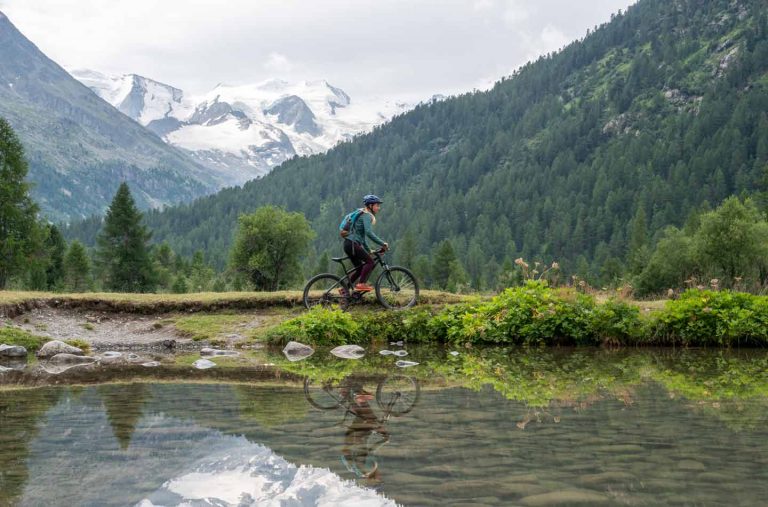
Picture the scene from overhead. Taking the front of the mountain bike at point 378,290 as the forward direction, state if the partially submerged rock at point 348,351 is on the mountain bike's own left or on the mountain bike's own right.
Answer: on the mountain bike's own right

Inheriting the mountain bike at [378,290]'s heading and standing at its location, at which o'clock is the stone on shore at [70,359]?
The stone on shore is roughly at 5 o'clock from the mountain bike.

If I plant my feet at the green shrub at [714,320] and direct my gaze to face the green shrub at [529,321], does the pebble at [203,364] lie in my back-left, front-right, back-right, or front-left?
front-left

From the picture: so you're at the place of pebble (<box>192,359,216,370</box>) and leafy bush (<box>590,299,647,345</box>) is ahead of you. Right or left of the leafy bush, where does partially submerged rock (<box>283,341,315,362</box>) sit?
left

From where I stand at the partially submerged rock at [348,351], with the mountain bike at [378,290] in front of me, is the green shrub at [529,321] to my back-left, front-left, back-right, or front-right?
front-right

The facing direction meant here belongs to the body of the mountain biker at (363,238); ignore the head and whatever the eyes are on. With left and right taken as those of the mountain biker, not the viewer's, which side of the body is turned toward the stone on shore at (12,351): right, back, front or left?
back

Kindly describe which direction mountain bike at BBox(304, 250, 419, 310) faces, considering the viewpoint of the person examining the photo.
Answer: facing to the right of the viewer

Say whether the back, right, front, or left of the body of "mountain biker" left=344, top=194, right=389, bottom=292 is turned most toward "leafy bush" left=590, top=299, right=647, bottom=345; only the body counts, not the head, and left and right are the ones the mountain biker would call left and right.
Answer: front

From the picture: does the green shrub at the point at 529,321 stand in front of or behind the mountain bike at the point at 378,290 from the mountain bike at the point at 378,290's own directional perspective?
in front

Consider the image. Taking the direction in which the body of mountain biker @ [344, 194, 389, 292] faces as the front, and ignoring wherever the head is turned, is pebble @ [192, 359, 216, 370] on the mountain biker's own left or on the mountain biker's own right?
on the mountain biker's own right

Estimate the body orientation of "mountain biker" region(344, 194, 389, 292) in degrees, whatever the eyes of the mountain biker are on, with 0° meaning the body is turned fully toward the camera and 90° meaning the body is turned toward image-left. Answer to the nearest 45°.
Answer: approximately 270°

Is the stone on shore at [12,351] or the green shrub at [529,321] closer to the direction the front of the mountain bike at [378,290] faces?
the green shrub
